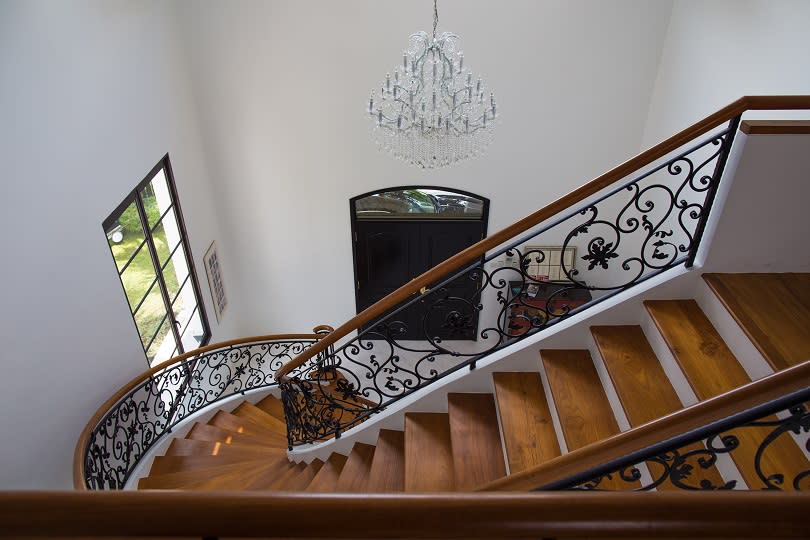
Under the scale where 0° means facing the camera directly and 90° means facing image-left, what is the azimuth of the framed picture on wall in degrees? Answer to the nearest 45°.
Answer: approximately 270°

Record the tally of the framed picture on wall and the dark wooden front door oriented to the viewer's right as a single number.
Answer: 1

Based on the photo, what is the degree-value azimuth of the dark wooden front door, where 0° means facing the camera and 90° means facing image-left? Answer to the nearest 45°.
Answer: approximately 0°

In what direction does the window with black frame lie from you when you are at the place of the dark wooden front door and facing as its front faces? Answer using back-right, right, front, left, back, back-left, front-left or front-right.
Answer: front-right

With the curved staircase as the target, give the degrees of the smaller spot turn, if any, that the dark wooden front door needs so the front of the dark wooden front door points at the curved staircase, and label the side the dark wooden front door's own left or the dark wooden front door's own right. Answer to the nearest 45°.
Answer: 0° — it already faces it

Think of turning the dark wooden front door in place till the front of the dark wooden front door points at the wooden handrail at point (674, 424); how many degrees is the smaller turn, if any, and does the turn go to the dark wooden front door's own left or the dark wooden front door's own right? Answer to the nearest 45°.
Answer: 0° — it already faces it
